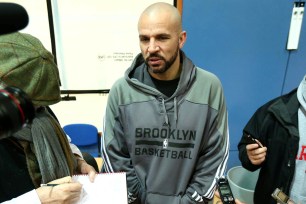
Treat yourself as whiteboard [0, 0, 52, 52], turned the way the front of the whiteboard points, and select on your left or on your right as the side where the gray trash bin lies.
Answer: on your left

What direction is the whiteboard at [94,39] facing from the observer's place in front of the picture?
facing the viewer

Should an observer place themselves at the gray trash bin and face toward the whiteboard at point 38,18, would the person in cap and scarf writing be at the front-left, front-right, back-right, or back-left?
front-left

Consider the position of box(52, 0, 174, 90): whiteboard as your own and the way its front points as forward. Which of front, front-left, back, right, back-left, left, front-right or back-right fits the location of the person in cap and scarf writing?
front

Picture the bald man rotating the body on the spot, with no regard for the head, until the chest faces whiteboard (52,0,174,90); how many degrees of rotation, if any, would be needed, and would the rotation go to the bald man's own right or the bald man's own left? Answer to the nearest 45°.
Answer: approximately 135° to the bald man's own right

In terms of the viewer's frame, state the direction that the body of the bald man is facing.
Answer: toward the camera

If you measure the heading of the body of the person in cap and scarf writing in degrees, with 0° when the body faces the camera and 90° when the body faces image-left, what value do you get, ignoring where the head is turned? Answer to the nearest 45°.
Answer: approximately 270°

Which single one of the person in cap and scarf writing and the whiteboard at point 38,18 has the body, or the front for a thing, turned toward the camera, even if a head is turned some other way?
the whiteboard
